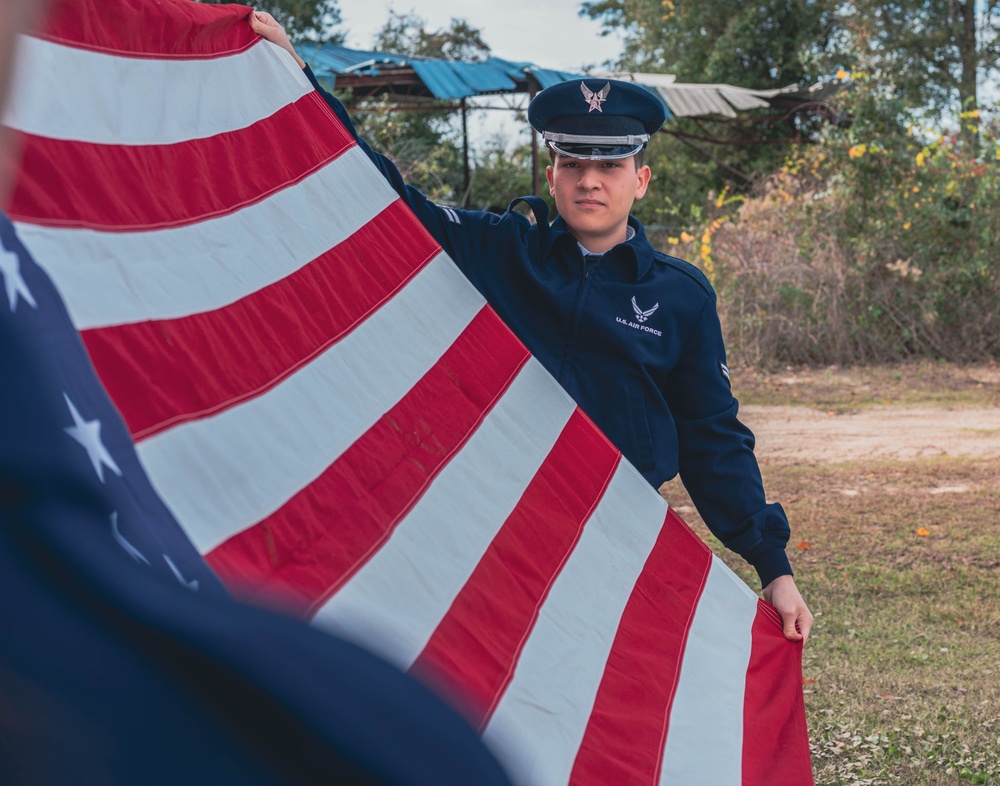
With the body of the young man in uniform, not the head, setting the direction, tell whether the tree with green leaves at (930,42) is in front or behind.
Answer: behind

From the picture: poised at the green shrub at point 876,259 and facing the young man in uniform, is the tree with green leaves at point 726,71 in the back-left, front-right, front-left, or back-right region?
back-right

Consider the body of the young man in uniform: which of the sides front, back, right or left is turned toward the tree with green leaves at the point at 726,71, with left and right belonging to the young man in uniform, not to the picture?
back

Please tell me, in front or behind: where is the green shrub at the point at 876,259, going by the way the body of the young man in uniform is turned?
behind

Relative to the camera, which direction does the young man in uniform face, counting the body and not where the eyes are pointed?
toward the camera
